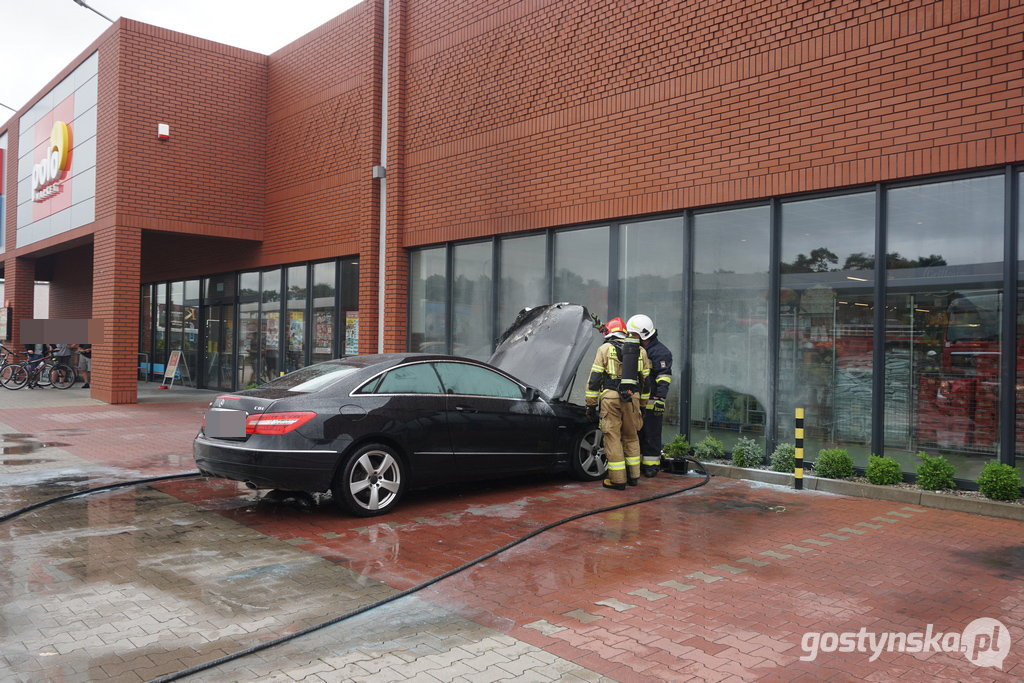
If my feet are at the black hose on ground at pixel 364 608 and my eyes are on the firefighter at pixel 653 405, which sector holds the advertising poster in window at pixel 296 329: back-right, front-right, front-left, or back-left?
front-left

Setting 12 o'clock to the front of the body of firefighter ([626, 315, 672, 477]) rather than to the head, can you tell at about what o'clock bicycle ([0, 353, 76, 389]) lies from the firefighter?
The bicycle is roughly at 1 o'clock from the firefighter.

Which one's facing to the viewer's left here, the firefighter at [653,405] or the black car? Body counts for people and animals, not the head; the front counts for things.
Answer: the firefighter

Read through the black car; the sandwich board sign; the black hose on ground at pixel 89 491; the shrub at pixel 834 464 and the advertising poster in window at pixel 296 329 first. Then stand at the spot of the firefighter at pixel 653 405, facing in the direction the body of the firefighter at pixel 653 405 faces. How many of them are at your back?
1

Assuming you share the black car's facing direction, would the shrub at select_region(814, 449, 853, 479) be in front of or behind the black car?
in front

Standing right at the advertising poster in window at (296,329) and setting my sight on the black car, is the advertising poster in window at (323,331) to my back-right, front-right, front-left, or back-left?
front-left

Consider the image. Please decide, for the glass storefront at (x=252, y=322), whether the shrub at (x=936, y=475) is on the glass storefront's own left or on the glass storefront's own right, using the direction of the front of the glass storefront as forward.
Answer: on the glass storefront's own left

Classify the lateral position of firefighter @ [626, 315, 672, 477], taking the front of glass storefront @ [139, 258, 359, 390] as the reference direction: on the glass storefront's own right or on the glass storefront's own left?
on the glass storefront's own left

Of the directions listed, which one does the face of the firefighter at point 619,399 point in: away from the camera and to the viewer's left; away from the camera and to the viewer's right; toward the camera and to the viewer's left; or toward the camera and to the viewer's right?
away from the camera and to the viewer's left

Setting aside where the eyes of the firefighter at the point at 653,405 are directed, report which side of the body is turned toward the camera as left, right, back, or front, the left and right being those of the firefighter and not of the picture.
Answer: left

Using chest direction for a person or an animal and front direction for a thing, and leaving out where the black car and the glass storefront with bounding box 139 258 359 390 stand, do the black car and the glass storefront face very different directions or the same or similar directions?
very different directions

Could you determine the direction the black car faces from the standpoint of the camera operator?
facing away from the viewer and to the right of the viewer

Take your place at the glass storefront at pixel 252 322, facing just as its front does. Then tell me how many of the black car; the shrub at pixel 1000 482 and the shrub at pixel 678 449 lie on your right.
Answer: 0

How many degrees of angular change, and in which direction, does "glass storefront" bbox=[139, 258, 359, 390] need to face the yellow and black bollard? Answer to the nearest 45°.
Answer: approximately 45° to its left

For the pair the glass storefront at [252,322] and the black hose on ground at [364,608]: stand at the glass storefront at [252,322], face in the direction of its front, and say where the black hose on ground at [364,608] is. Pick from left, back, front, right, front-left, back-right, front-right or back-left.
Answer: front-left

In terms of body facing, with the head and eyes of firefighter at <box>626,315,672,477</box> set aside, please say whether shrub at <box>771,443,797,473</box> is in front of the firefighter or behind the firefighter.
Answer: behind

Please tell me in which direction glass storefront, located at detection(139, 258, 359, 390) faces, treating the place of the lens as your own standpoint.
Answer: facing the viewer and to the left of the viewer

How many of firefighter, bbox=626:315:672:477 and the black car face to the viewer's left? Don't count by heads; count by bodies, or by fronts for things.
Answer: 1

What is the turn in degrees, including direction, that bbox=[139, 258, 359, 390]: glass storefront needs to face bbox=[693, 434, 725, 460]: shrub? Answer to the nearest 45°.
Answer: approximately 90° to its left

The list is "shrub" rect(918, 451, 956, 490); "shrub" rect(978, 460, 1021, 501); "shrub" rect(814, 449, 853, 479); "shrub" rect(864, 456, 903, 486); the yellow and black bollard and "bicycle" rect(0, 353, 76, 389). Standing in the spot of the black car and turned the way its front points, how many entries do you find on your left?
1

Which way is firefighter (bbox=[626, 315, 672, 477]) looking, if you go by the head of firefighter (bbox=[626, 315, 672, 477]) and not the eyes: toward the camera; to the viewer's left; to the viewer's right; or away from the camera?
to the viewer's left
